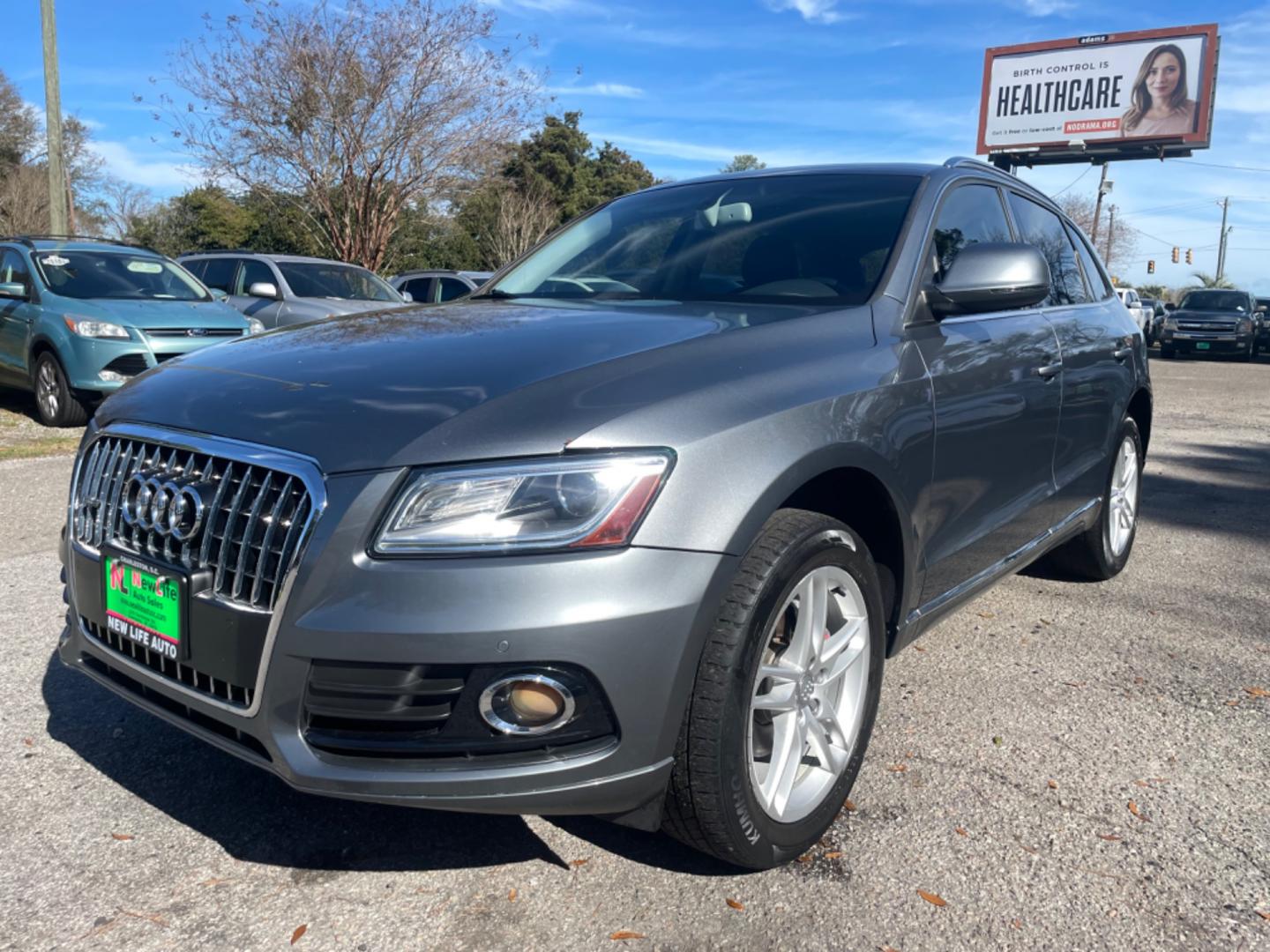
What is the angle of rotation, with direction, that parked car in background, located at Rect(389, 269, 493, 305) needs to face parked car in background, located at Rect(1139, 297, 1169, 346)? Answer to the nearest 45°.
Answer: approximately 90° to its left

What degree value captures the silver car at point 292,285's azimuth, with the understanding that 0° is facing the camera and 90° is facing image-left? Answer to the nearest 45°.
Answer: approximately 315°

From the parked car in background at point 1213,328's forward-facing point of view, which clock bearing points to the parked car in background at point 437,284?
the parked car in background at point 437,284 is roughly at 1 o'clock from the parked car in background at point 1213,328.

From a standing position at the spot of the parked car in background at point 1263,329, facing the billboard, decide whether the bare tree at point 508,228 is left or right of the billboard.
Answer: left

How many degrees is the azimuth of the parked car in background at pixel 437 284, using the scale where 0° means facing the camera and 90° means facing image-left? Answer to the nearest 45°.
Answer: approximately 315°

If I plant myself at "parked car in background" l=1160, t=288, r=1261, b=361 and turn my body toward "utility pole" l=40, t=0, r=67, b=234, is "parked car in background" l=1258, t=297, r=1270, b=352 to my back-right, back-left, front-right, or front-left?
back-right

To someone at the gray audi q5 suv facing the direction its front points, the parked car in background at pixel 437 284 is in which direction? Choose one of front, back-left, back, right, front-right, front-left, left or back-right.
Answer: back-right

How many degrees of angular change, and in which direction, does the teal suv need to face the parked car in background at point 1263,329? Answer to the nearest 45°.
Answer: approximately 45° to its left

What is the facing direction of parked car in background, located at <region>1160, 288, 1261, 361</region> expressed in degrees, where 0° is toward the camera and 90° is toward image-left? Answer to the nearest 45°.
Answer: approximately 0°
